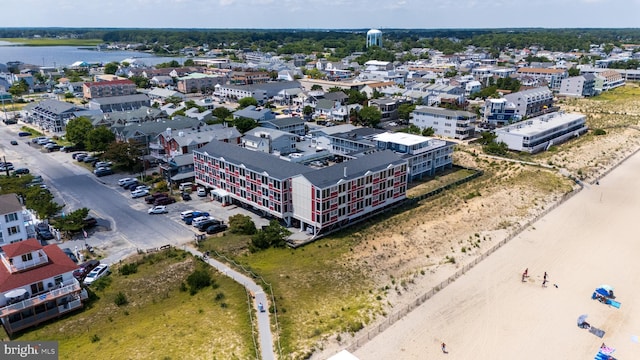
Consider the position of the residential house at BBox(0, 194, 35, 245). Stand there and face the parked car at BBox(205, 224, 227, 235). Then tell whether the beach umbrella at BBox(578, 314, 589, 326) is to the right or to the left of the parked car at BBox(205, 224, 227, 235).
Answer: right

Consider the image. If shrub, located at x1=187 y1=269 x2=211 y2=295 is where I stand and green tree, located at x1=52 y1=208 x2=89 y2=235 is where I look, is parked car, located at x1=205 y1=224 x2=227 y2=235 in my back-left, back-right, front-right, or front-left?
front-right

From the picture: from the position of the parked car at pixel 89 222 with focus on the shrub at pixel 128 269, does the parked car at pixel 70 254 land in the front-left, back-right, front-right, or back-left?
front-right

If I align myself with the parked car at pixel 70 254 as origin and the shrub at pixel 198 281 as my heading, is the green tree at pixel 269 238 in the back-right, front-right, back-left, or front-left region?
front-left
